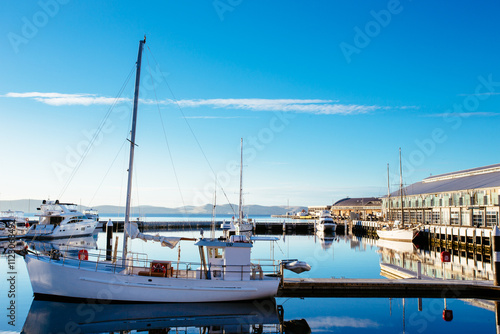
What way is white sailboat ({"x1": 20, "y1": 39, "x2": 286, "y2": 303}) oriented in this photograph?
to the viewer's left

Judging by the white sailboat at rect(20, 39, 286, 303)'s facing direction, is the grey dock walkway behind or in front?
behind
